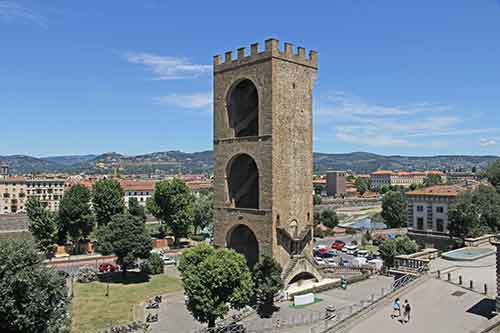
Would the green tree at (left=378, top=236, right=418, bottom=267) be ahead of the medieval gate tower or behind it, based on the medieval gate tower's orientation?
behind

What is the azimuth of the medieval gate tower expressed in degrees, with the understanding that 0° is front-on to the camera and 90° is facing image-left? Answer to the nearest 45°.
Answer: approximately 45°

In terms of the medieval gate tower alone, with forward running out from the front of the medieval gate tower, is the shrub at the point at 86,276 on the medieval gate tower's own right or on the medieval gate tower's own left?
on the medieval gate tower's own right

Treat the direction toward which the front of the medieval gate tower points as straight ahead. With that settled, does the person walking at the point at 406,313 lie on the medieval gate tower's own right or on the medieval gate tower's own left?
on the medieval gate tower's own left

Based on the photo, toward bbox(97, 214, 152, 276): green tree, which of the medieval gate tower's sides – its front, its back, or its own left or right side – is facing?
right

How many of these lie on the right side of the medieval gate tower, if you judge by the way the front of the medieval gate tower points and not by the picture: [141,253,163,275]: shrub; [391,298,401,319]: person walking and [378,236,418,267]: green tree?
1

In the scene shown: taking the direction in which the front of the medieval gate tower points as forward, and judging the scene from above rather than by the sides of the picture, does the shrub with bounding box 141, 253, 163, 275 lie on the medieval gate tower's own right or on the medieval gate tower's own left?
on the medieval gate tower's own right

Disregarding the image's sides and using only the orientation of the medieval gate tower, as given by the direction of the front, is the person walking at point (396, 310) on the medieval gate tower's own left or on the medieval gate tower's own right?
on the medieval gate tower's own left
